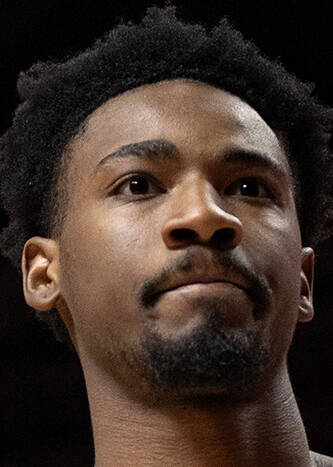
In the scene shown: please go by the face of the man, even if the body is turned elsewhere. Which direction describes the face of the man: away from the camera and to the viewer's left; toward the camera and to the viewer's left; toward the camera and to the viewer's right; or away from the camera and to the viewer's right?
toward the camera and to the viewer's right

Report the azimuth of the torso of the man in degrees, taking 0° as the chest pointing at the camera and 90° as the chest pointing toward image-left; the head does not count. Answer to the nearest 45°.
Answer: approximately 0°
